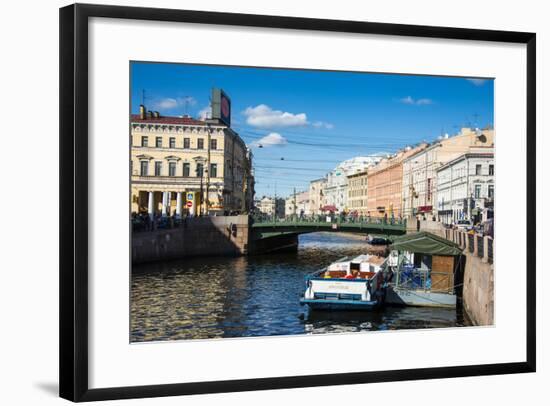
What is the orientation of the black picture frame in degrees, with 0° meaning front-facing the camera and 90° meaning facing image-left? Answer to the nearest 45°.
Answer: approximately 315°
